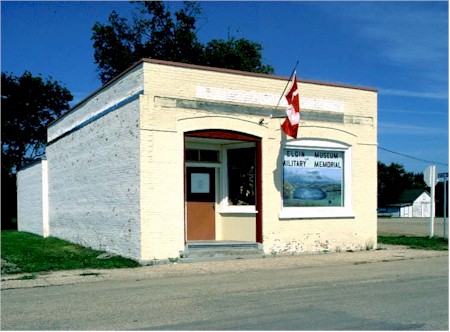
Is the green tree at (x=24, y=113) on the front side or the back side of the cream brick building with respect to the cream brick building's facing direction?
on the back side

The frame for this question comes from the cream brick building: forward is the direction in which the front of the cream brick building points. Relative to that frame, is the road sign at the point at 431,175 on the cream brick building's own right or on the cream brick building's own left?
on the cream brick building's own left

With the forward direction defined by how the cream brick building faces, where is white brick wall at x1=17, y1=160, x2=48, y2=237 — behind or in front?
behind

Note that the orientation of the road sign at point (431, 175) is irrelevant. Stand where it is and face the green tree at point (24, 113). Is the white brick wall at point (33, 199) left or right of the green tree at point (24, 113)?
left

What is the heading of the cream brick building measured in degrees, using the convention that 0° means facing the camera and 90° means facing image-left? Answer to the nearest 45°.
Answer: approximately 315°

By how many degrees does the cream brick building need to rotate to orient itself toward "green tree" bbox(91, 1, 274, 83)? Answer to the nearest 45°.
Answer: approximately 135° to its left
